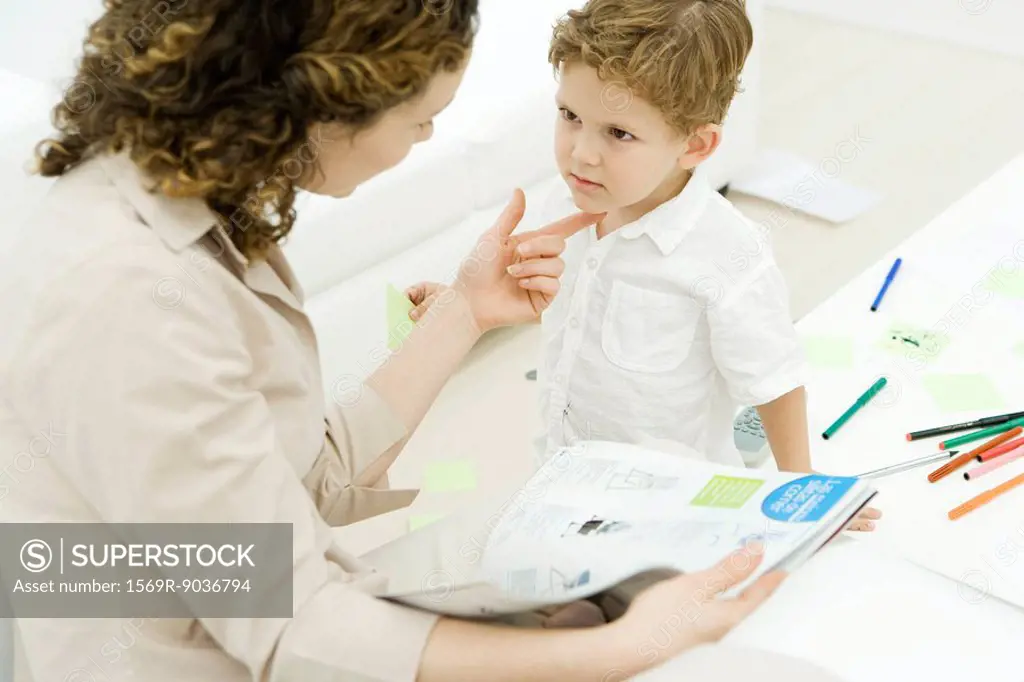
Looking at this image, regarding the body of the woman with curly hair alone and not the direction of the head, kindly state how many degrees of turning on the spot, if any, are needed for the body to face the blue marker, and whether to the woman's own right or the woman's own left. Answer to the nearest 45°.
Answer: approximately 45° to the woman's own left

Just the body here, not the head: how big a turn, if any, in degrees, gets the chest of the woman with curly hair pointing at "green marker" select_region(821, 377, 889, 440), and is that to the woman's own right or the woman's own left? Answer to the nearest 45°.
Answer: approximately 45° to the woman's own left

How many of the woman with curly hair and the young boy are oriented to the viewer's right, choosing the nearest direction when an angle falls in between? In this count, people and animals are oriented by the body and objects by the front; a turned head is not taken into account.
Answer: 1

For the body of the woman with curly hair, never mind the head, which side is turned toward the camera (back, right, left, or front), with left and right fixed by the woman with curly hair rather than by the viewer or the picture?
right

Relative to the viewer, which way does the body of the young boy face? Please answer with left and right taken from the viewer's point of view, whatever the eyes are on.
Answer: facing the viewer and to the left of the viewer

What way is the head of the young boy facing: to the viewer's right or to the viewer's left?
to the viewer's left
